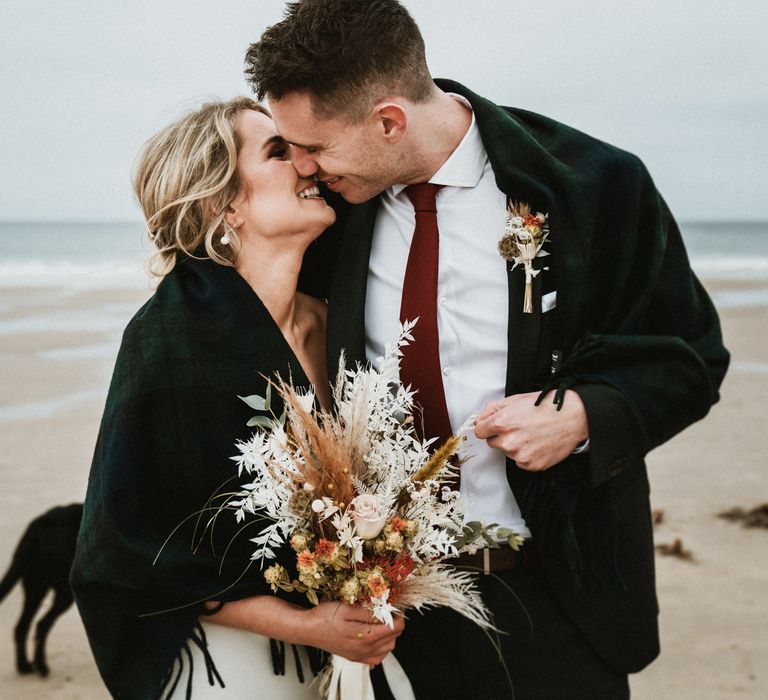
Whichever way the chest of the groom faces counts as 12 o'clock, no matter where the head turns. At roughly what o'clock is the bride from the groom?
The bride is roughly at 1 o'clock from the groom.

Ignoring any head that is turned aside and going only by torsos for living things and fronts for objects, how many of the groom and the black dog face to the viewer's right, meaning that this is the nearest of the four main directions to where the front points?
1

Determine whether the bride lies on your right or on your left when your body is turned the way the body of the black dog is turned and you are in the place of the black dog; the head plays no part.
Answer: on your right

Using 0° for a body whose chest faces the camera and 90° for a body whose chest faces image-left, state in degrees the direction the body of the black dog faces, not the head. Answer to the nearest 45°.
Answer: approximately 270°

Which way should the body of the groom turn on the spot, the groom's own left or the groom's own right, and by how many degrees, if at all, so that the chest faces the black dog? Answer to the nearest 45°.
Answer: approximately 90° to the groom's own right

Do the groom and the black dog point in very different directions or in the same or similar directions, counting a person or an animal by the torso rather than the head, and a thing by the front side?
very different directions

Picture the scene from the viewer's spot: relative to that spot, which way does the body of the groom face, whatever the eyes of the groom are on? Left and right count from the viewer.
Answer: facing the viewer and to the left of the viewer

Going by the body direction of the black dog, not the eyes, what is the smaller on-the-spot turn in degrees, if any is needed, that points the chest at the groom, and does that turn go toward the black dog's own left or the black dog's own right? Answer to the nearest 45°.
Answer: approximately 45° to the black dog's own right

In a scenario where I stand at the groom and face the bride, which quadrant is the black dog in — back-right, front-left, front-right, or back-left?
front-right

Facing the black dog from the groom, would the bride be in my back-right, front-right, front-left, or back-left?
front-left

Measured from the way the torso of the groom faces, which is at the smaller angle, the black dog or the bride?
the bride

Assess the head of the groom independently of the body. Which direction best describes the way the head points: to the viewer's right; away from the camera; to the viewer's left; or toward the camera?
to the viewer's left
